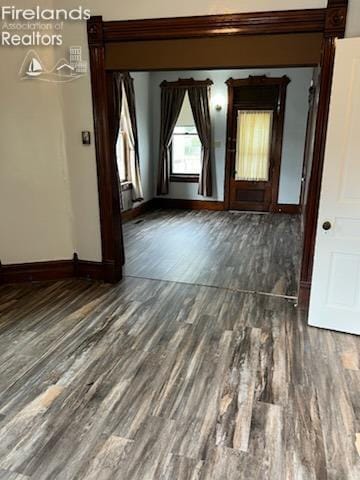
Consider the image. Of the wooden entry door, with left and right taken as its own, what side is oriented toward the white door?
front

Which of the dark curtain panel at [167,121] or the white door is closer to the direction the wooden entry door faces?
the white door

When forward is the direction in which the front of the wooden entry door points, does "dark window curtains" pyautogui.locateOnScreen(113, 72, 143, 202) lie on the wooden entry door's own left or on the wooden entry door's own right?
on the wooden entry door's own right

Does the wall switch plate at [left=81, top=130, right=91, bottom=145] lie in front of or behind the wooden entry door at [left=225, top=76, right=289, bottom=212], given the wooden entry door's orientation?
in front

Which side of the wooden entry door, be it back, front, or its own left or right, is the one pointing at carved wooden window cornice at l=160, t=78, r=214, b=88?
right

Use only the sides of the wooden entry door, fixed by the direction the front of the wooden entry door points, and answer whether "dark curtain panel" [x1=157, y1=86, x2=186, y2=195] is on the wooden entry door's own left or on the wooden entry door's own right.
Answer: on the wooden entry door's own right

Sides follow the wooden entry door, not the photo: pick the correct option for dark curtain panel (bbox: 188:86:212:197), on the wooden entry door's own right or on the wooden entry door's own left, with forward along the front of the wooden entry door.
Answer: on the wooden entry door's own right

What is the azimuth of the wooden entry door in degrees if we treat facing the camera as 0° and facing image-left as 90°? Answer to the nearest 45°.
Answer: approximately 0°

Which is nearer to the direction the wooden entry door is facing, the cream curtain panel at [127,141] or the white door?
the white door
